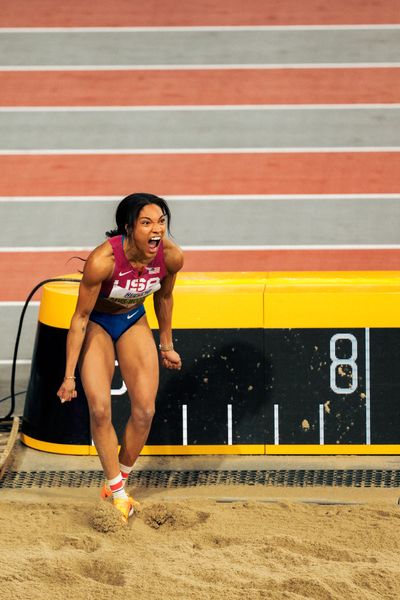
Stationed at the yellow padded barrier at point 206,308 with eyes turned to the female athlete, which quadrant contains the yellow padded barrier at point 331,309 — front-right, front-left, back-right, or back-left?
back-left

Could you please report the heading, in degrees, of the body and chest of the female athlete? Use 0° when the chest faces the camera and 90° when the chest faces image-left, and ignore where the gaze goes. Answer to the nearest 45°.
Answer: approximately 315°
